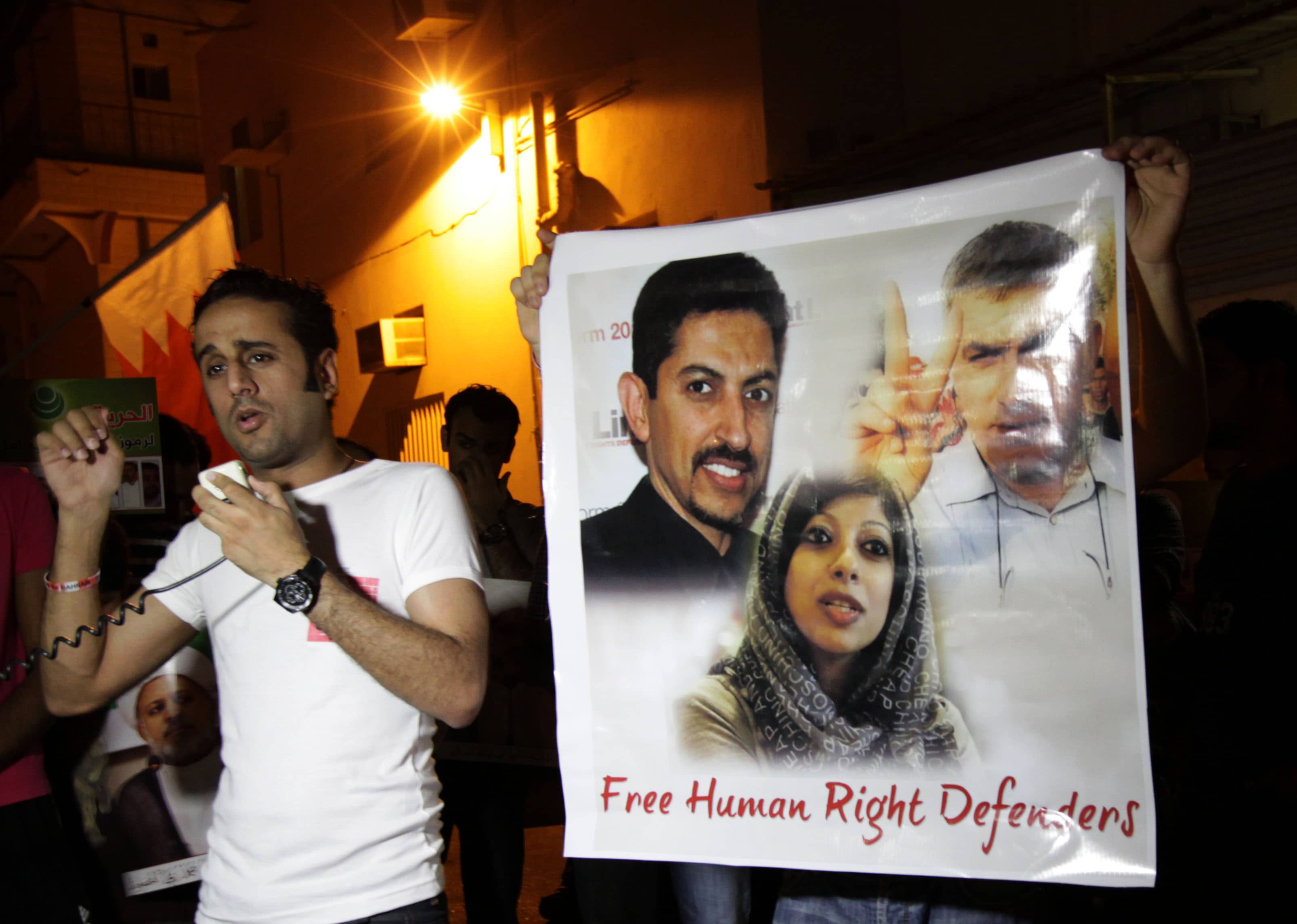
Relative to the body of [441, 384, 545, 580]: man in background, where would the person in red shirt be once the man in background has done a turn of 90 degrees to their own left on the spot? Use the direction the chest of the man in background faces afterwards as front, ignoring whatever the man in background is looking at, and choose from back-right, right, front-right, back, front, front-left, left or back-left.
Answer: back-right

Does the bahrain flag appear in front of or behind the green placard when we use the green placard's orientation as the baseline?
behind

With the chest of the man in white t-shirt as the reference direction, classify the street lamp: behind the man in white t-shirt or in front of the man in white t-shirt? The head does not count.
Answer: behind

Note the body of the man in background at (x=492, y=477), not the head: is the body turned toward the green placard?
no

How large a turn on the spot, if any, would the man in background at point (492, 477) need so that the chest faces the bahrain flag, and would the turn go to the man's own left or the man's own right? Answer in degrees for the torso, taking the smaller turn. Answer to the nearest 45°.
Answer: approximately 90° to the man's own right

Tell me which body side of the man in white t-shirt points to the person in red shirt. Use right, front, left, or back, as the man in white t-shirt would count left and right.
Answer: right

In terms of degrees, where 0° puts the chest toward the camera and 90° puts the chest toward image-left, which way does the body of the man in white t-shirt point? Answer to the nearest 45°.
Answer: approximately 45°

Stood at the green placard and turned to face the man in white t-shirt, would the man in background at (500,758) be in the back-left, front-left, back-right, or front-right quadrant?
front-left

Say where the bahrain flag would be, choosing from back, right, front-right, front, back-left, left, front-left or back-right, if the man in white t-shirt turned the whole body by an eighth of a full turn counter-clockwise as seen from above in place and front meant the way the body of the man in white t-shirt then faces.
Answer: back

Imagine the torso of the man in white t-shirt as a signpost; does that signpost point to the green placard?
no

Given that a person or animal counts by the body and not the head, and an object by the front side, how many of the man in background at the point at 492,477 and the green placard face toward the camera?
2

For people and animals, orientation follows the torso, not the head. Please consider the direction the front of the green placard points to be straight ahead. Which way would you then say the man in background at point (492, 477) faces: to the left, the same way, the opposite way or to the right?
the same way

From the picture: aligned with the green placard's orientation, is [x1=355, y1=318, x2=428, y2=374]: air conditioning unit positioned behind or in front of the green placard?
behind

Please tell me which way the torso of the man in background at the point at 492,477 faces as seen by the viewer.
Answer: toward the camera

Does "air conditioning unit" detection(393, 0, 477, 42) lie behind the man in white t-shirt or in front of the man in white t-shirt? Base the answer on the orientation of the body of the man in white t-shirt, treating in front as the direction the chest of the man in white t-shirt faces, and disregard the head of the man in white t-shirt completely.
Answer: behind

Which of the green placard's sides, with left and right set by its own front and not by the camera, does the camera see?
front

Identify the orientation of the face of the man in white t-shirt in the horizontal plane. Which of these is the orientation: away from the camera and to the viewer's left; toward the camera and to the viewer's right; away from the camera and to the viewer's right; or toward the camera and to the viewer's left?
toward the camera and to the viewer's left
